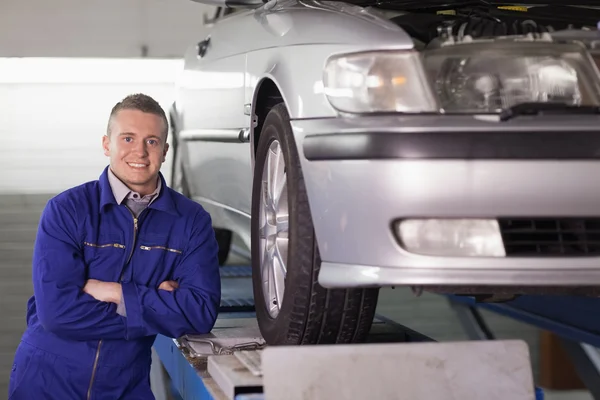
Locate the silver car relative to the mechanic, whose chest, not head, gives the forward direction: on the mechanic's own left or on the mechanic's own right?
on the mechanic's own left

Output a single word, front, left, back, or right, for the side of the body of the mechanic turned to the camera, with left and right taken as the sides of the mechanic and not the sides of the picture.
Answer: front
